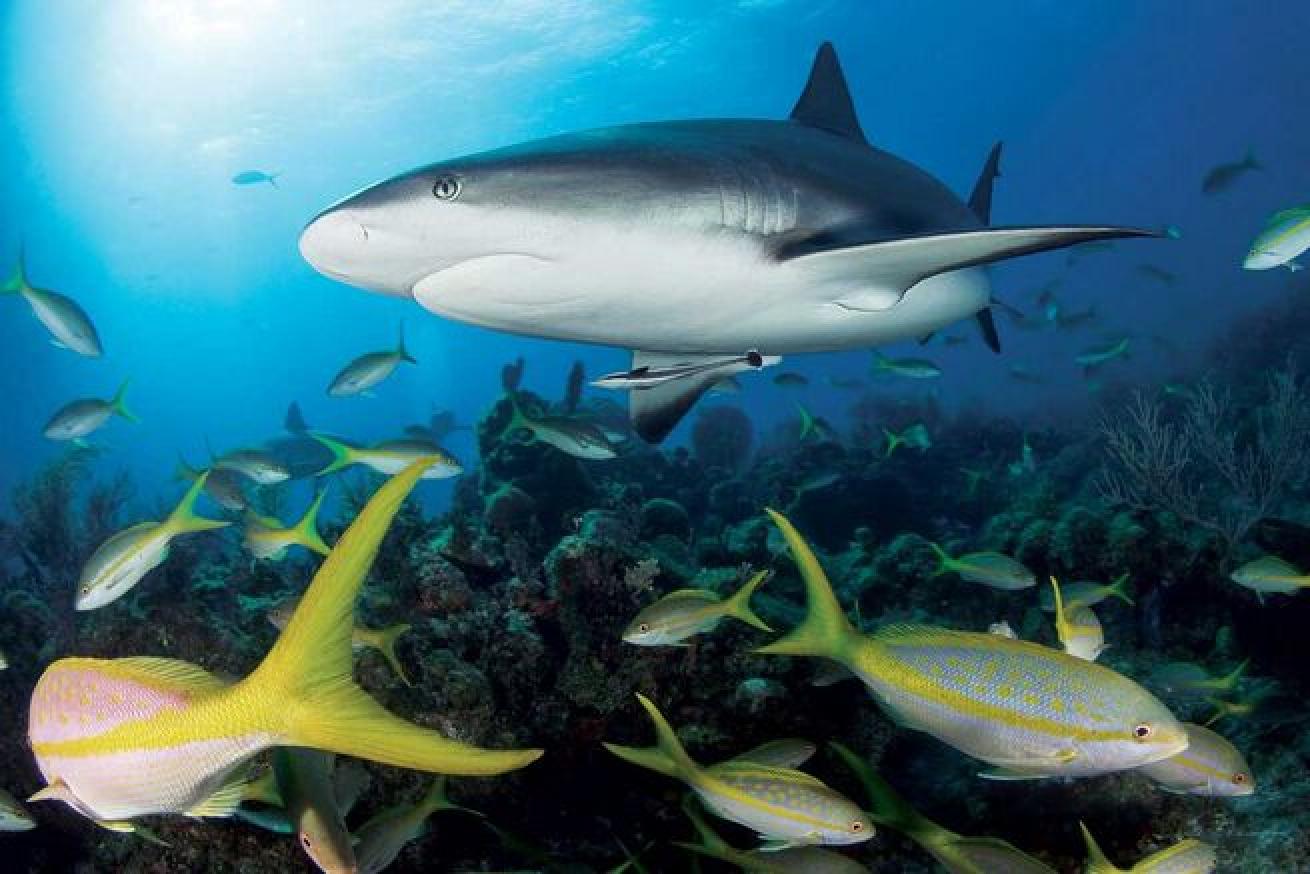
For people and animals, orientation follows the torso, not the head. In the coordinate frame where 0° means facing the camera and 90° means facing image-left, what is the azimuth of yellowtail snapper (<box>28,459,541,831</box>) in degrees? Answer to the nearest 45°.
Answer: approximately 135°

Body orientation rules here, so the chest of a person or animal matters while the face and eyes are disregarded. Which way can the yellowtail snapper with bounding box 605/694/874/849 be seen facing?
to the viewer's right

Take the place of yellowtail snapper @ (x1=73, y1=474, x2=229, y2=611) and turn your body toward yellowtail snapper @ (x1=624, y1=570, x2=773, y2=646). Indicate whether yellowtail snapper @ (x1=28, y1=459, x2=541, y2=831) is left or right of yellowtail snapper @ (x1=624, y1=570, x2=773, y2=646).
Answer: right

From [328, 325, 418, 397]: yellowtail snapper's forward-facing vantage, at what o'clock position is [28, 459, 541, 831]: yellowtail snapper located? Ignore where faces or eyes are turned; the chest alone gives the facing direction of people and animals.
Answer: [28, 459, 541, 831]: yellowtail snapper is roughly at 9 o'clock from [328, 325, 418, 397]: yellowtail snapper.

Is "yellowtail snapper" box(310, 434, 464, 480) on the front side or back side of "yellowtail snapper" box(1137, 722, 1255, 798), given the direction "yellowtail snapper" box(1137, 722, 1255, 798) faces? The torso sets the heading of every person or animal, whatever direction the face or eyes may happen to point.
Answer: on the back side

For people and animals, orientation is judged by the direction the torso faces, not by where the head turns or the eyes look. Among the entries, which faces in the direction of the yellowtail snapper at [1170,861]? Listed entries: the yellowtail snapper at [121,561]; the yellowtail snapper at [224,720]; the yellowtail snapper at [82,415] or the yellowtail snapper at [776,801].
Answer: the yellowtail snapper at [776,801]

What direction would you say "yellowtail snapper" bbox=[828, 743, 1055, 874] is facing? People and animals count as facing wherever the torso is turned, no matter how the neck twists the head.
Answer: to the viewer's right

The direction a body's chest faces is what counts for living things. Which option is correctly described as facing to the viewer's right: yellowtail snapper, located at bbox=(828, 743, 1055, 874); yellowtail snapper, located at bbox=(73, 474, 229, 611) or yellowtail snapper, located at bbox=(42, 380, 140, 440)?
yellowtail snapper, located at bbox=(828, 743, 1055, 874)

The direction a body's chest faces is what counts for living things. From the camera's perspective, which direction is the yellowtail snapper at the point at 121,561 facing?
to the viewer's left
